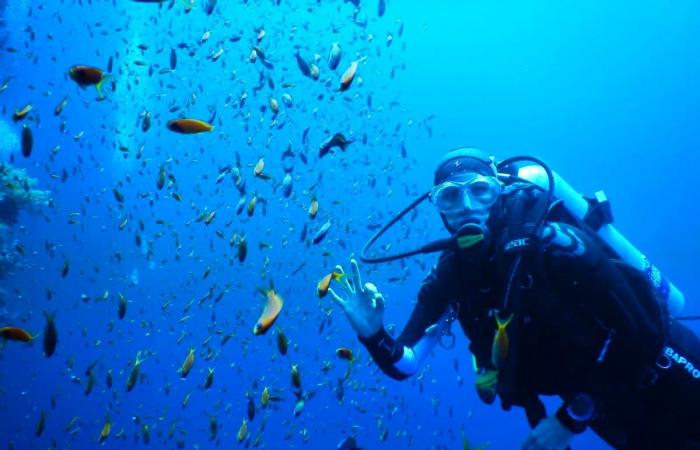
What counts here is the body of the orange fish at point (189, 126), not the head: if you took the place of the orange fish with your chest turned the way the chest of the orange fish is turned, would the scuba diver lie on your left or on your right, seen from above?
on your left

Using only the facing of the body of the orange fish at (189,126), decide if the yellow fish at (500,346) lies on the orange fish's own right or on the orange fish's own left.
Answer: on the orange fish's own left

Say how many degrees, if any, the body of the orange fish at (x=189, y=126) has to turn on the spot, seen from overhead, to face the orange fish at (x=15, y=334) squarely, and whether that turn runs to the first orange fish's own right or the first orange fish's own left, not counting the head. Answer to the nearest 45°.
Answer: approximately 45° to the first orange fish's own left

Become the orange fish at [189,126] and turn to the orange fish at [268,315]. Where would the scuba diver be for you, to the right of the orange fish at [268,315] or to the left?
left

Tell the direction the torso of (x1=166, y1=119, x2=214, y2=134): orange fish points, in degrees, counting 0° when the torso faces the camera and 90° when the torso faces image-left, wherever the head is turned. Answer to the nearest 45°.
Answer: approximately 90°
